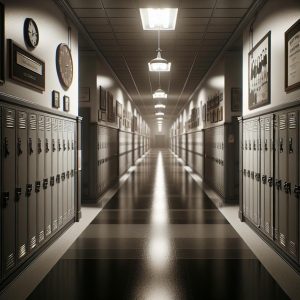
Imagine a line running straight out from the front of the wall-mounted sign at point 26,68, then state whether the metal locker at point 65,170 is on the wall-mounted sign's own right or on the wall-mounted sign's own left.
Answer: on the wall-mounted sign's own left

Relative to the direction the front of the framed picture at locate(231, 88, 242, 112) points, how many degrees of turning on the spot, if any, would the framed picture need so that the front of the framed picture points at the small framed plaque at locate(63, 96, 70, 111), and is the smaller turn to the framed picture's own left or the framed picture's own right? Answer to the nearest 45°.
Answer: approximately 45° to the framed picture's own right

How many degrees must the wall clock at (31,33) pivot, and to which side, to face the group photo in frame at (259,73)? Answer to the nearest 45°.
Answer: approximately 45° to its left

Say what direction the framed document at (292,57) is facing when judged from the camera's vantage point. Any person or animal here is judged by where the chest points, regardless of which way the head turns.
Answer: facing the viewer and to the left of the viewer

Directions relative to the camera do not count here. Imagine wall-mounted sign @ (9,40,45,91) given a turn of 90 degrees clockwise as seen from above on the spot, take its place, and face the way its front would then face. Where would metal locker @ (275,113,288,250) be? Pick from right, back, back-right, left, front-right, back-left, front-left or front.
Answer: back-left

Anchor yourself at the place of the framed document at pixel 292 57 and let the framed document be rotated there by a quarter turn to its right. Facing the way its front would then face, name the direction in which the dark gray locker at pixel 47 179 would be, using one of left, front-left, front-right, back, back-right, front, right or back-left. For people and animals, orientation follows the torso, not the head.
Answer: front-left

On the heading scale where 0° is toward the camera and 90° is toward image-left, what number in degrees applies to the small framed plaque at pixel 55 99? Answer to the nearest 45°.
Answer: approximately 315°

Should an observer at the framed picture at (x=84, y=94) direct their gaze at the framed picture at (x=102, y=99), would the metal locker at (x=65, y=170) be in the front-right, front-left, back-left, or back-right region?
back-right

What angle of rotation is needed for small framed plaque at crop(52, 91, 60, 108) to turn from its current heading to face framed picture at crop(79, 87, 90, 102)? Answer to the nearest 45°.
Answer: approximately 135° to its left
